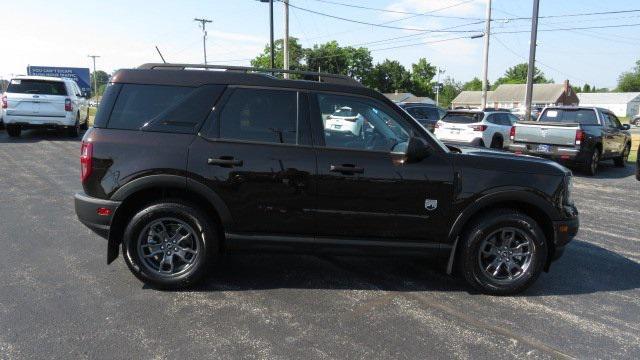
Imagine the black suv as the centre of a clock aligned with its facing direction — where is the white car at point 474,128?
The white car is roughly at 10 o'clock from the black suv.

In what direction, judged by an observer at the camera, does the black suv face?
facing to the right of the viewer

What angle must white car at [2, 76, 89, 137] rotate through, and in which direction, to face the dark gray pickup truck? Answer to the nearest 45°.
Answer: approximately 135° to its right

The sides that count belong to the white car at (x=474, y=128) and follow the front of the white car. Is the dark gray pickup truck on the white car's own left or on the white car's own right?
on the white car's own right

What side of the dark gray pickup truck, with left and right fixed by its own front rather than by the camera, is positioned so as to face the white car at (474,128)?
left

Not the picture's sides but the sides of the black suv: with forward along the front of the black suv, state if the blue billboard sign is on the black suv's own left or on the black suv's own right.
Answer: on the black suv's own left

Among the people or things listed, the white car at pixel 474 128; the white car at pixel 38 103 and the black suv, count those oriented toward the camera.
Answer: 0

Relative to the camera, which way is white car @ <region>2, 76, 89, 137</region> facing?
away from the camera

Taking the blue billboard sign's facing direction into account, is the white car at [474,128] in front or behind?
in front

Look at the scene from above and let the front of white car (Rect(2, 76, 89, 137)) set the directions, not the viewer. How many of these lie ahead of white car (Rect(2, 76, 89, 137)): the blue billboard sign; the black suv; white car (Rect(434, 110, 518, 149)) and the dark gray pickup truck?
1

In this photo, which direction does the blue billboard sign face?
toward the camera

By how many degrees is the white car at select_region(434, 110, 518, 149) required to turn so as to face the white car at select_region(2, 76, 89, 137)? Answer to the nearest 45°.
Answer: approximately 135° to its left

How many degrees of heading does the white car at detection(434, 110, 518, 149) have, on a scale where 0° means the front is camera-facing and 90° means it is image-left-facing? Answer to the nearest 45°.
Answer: approximately 225°
